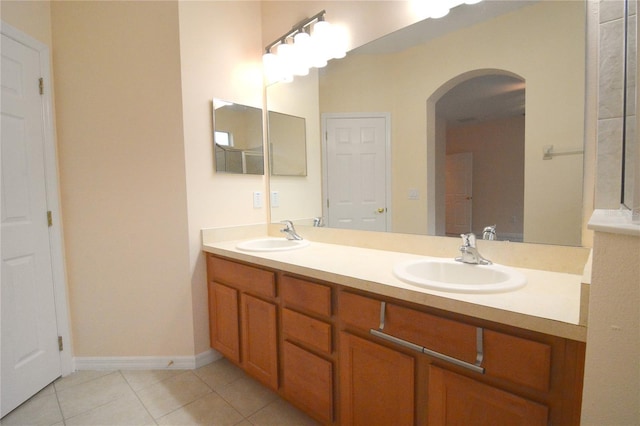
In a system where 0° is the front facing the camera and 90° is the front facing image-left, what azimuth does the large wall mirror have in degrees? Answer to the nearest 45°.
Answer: approximately 45°

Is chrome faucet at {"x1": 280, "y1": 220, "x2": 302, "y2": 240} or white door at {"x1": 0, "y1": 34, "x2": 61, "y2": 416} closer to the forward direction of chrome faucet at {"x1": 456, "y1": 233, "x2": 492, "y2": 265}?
the white door

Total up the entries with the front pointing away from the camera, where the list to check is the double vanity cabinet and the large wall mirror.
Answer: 0

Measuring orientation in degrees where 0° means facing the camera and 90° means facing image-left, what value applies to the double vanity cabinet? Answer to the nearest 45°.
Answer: approximately 45°
